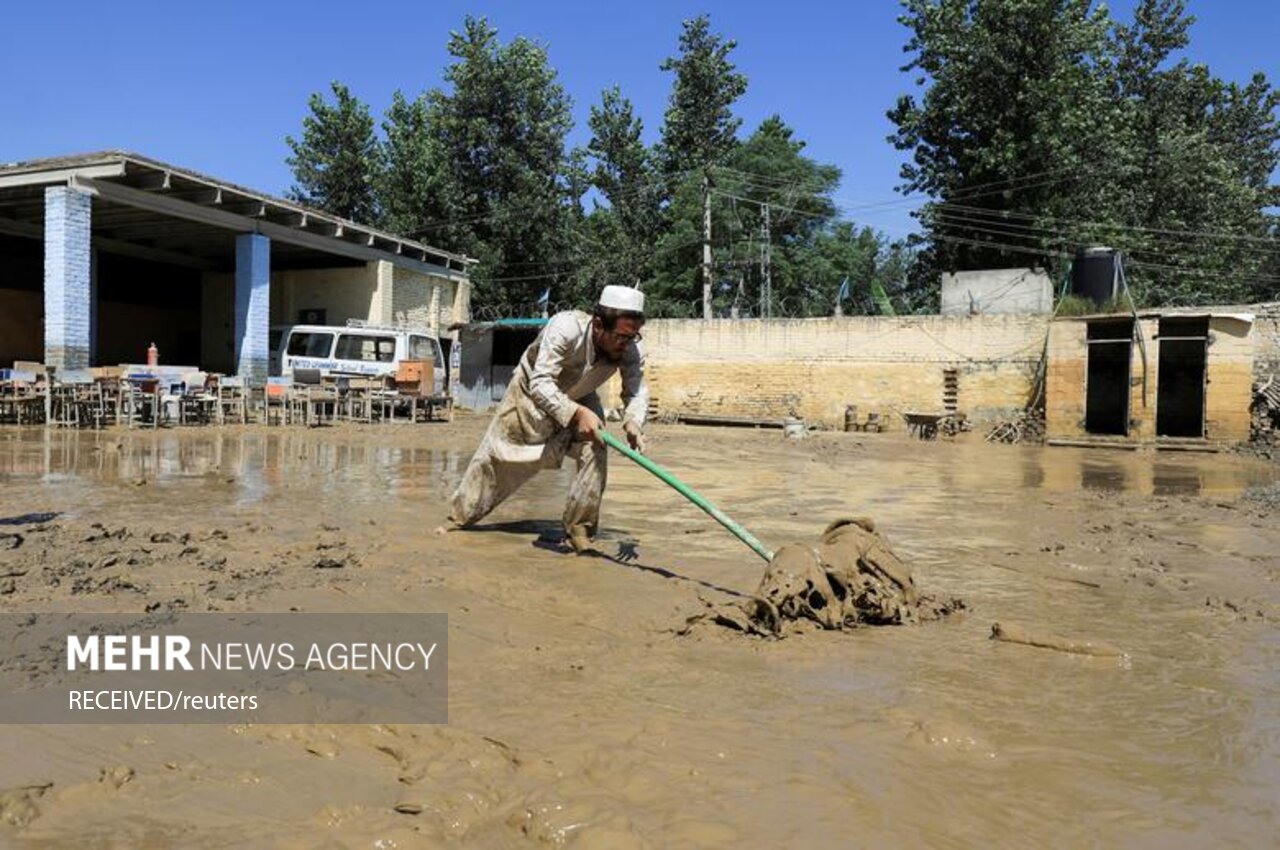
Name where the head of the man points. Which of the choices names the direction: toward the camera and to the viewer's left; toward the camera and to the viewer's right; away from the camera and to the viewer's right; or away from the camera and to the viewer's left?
toward the camera and to the viewer's right

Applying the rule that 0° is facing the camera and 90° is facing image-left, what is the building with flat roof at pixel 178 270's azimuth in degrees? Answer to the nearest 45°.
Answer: approximately 315°

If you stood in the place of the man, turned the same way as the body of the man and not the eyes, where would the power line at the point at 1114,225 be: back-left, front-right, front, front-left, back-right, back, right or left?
left

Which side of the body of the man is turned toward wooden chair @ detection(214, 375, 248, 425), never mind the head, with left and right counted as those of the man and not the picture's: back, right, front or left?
back

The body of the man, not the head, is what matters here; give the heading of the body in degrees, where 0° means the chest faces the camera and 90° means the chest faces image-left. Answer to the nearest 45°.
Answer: approximately 315°

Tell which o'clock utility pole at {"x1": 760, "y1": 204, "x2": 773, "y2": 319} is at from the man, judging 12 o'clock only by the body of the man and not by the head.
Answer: The utility pole is roughly at 8 o'clock from the man.

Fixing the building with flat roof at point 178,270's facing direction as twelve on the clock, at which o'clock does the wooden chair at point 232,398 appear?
The wooden chair is roughly at 1 o'clock from the building with flat roof.
